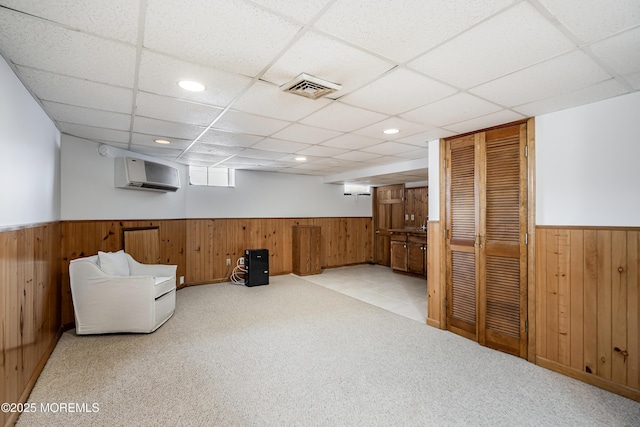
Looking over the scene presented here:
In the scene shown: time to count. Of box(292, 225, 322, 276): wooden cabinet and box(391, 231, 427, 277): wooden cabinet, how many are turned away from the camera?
0

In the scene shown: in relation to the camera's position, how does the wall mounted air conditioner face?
facing the viewer and to the right of the viewer

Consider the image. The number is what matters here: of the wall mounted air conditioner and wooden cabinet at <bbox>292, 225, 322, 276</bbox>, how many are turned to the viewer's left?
0

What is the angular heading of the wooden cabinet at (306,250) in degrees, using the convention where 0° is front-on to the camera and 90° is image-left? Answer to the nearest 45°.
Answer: approximately 315°

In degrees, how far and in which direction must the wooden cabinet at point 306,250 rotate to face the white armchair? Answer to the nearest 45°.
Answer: approximately 90° to its right

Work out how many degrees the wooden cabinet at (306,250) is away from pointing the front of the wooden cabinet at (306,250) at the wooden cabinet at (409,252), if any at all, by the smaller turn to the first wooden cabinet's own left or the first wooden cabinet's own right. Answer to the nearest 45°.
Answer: approximately 45° to the first wooden cabinet's own left

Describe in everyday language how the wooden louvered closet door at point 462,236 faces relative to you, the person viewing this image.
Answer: facing the viewer and to the left of the viewer

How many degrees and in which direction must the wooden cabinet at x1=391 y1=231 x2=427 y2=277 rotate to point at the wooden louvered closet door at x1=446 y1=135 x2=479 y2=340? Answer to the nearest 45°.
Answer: approximately 45° to its left

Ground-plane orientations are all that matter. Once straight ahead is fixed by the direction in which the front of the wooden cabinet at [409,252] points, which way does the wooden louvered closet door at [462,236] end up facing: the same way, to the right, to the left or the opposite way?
the same way

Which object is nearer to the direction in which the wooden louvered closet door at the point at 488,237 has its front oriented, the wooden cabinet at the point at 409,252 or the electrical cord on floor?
the electrical cord on floor

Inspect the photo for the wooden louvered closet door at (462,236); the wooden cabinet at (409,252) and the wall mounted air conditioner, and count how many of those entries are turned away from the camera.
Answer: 0

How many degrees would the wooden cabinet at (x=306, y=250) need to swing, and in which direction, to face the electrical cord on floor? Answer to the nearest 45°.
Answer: approximately 135° to its right
